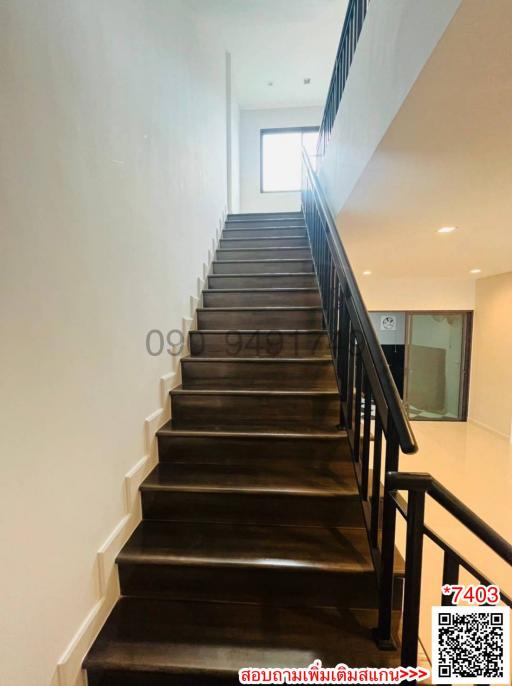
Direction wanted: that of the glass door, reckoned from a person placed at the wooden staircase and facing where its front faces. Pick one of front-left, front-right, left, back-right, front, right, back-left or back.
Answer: back-left

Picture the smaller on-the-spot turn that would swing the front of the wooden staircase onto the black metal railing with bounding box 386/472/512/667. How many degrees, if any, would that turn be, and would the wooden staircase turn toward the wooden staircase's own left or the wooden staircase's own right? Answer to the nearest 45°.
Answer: approximately 45° to the wooden staircase's own left

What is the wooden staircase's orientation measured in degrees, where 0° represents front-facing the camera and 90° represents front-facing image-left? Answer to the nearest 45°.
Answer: approximately 0°
